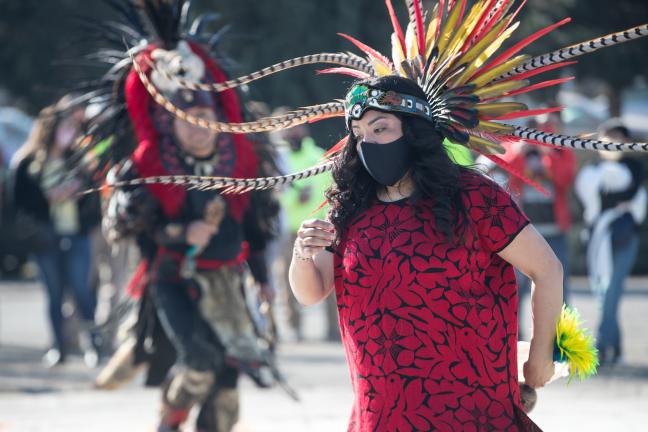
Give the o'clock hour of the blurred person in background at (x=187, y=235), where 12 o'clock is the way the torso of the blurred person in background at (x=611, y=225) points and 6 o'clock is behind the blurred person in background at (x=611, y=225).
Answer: the blurred person in background at (x=187, y=235) is roughly at 1 o'clock from the blurred person in background at (x=611, y=225).

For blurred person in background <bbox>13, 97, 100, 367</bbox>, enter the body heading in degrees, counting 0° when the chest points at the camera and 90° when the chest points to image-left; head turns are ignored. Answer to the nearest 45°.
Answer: approximately 0°

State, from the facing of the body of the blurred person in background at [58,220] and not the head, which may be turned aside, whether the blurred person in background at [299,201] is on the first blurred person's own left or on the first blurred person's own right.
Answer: on the first blurred person's own left

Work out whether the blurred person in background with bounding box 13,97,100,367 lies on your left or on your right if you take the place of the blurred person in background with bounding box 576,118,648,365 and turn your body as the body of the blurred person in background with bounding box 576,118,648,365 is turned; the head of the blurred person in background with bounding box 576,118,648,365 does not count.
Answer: on your right

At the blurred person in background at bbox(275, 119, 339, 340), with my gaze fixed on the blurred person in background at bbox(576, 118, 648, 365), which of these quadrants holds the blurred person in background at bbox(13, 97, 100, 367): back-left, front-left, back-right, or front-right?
back-right

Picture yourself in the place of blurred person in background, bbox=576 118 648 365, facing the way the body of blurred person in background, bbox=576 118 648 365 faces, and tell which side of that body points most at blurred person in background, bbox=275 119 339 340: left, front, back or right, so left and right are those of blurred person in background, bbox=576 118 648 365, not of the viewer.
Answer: right
